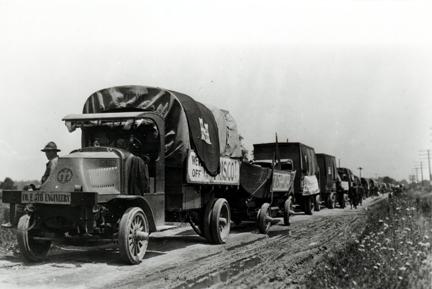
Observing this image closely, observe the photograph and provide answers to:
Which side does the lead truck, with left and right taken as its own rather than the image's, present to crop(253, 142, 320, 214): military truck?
back

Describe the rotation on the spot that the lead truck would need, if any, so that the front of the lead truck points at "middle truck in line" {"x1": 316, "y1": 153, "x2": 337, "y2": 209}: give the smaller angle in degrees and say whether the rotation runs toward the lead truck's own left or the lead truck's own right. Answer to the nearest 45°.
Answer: approximately 180°

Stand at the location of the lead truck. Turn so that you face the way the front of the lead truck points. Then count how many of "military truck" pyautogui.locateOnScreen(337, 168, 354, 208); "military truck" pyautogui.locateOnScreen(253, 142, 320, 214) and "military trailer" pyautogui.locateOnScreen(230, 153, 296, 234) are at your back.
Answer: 3

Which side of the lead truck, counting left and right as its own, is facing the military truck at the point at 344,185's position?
back

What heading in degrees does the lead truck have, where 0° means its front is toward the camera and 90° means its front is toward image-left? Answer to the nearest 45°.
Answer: approximately 45°

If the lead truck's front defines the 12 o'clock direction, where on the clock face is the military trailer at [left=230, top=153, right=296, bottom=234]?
The military trailer is roughly at 6 o'clock from the lead truck.
